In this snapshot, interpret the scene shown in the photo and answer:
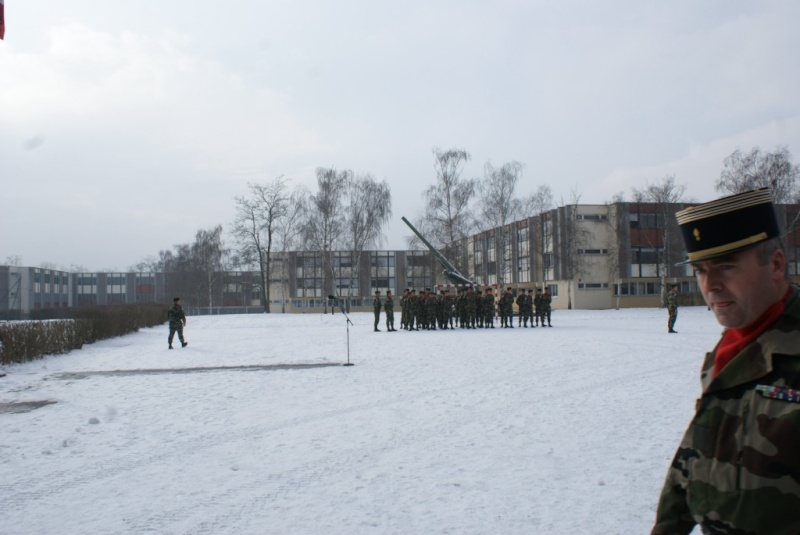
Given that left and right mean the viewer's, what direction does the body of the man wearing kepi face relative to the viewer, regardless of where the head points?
facing the viewer and to the left of the viewer

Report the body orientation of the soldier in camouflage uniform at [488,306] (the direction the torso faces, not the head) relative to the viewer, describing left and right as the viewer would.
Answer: facing the viewer

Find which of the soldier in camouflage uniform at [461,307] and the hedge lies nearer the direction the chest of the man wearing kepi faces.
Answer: the hedge

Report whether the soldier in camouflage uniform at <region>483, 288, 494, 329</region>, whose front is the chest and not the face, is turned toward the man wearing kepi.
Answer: yes

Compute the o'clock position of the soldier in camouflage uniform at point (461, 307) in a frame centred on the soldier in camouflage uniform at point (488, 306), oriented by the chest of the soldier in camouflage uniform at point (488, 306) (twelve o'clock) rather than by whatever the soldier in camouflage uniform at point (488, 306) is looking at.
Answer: the soldier in camouflage uniform at point (461, 307) is roughly at 2 o'clock from the soldier in camouflage uniform at point (488, 306).

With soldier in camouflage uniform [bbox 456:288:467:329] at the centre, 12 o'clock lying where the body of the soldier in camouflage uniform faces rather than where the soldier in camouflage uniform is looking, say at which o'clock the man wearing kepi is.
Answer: The man wearing kepi is roughly at 12 o'clock from the soldier in camouflage uniform.

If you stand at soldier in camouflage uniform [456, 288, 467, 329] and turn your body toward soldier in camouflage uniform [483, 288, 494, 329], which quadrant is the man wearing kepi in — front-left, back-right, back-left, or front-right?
back-right

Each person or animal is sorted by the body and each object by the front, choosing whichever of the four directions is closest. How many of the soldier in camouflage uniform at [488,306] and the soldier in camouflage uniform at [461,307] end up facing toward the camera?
2

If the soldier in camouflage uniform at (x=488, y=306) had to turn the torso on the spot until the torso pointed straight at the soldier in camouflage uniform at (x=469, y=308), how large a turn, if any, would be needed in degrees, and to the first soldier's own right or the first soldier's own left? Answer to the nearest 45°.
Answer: approximately 45° to the first soldier's own right

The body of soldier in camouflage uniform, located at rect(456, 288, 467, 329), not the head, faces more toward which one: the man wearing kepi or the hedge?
the man wearing kepi

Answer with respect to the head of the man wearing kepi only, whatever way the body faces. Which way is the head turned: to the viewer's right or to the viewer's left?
to the viewer's left
